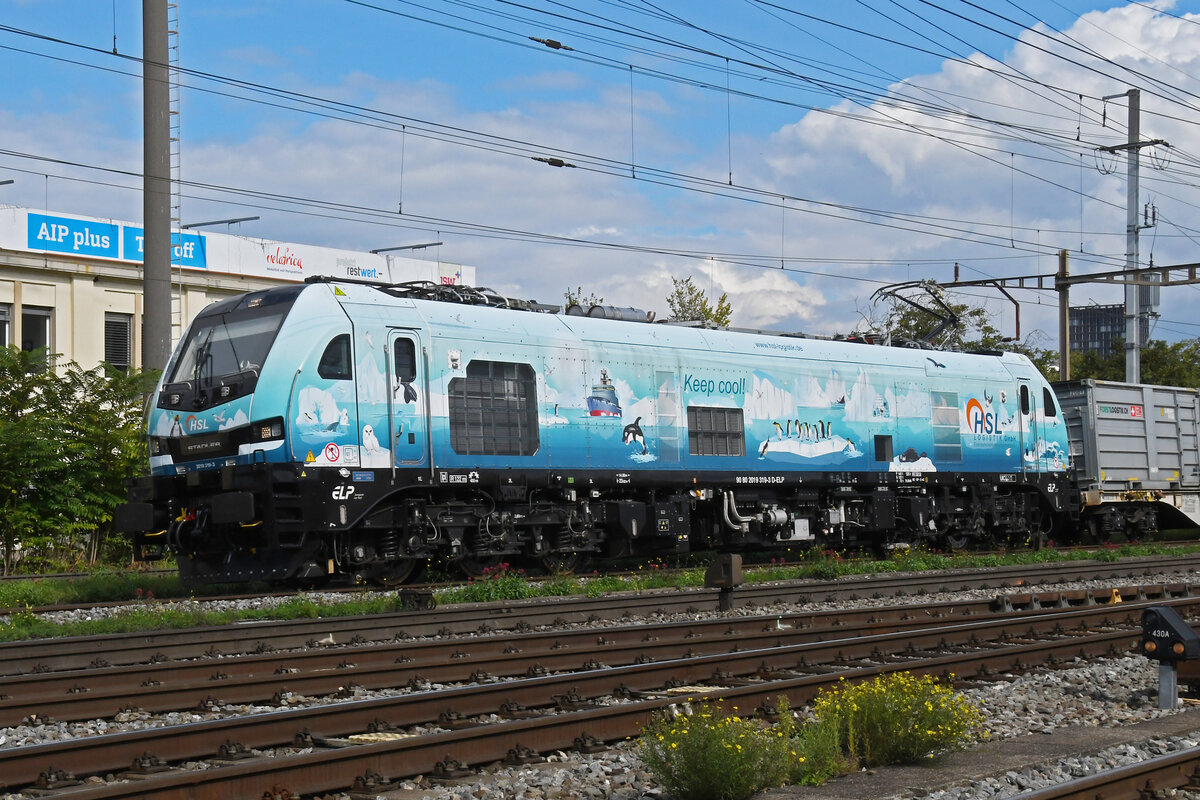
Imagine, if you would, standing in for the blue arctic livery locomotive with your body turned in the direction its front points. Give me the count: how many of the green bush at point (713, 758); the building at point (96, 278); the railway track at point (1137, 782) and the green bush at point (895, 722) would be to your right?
1

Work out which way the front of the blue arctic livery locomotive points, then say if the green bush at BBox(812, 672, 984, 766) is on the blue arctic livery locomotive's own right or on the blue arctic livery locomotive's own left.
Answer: on the blue arctic livery locomotive's own left

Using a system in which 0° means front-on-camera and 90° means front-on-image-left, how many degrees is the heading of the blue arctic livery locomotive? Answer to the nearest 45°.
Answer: approximately 45°

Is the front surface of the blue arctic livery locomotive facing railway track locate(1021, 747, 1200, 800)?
no

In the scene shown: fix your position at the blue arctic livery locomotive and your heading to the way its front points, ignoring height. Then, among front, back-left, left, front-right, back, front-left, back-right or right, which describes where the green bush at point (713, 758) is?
front-left

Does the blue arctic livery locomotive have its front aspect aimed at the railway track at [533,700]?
no

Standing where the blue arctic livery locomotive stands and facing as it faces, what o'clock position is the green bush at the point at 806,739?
The green bush is roughly at 10 o'clock from the blue arctic livery locomotive.

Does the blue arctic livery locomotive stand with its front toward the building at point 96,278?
no

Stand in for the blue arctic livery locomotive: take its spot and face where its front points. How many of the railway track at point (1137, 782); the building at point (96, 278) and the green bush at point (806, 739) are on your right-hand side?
1

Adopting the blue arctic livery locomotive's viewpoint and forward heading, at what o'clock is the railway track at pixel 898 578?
The railway track is roughly at 7 o'clock from the blue arctic livery locomotive.
